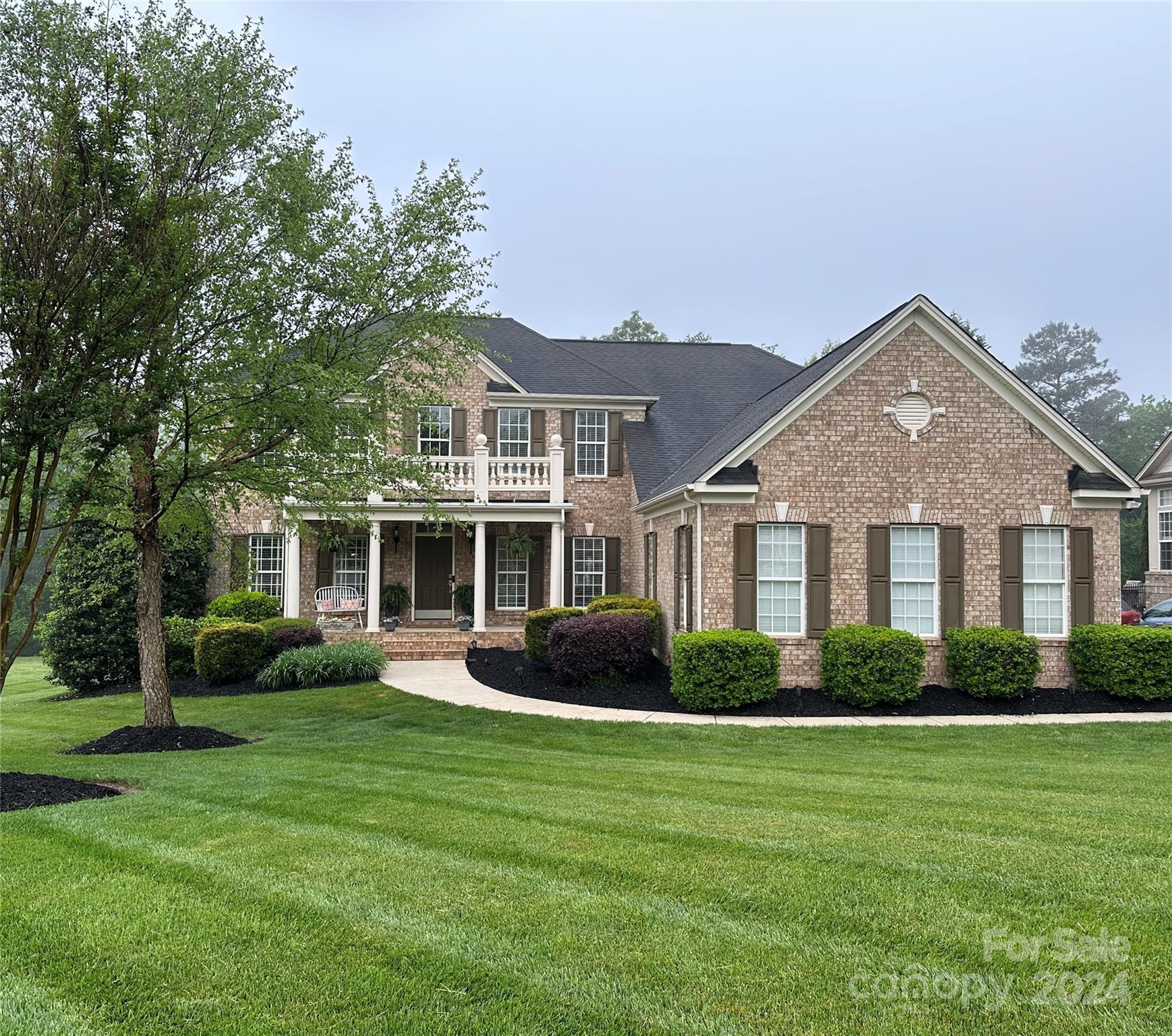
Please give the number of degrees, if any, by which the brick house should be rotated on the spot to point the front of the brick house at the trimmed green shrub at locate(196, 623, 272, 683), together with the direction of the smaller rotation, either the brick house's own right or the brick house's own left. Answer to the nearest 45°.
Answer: approximately 90° to the brick house's own right

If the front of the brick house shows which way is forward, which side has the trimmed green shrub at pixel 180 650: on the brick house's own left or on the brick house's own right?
on the brick house's own right

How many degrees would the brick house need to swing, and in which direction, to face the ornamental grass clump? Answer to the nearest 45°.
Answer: approximately 90° to its right

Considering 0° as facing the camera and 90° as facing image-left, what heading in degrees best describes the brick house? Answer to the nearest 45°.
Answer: approximately 0°

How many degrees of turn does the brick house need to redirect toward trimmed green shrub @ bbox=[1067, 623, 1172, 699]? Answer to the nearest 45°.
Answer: approximately 90° to its left
